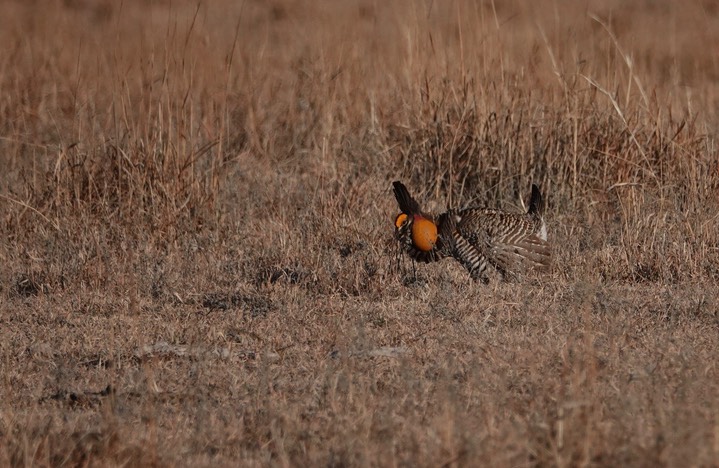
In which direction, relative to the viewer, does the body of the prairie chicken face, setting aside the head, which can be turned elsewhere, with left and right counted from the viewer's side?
facing to the left of the viewer
